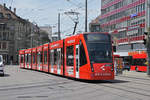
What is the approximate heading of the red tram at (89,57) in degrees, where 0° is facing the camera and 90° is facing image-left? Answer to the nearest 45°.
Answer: approximately 315°
